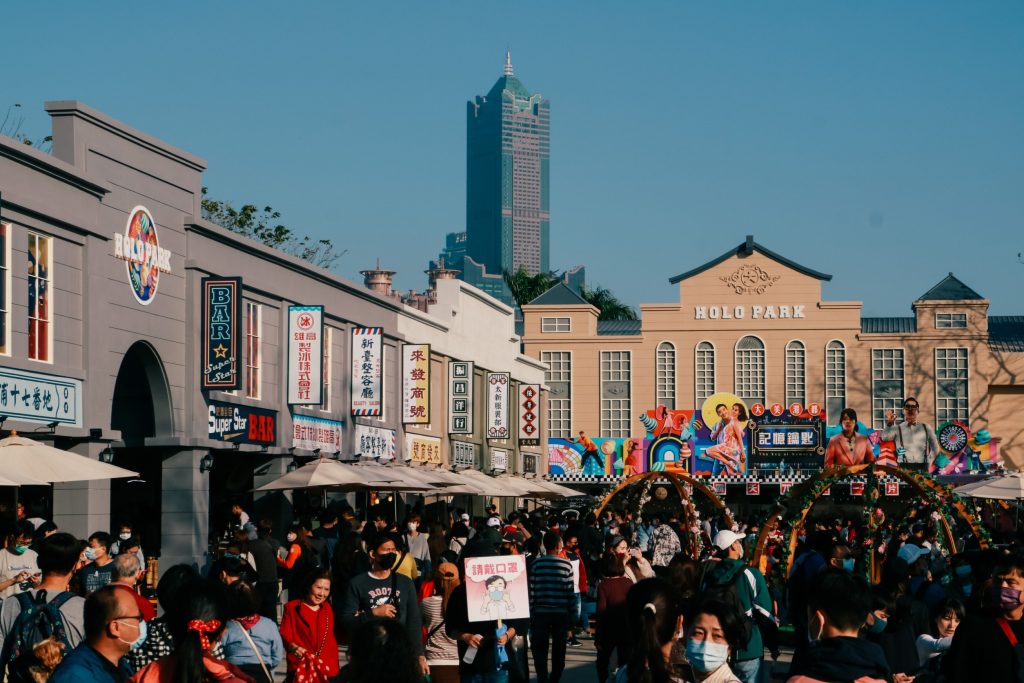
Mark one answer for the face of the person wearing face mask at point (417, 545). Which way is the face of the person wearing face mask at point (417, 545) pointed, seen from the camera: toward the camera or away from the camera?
toward the camera

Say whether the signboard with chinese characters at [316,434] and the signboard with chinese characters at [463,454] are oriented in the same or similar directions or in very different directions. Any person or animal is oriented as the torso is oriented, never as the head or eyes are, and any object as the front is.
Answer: same or similar directions

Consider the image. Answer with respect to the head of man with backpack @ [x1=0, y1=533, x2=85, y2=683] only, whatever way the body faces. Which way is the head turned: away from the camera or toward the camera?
away from the camera

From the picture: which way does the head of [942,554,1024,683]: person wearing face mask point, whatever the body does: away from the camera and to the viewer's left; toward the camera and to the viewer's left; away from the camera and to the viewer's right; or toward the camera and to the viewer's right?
toward the camera and to the viewer's left

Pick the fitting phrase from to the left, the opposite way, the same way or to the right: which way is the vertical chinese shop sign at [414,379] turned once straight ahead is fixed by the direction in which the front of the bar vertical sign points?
the same way

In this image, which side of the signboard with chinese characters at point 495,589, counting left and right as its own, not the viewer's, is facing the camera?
front

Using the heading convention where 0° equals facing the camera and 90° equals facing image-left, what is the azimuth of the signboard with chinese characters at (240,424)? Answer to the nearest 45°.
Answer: approximately 315°

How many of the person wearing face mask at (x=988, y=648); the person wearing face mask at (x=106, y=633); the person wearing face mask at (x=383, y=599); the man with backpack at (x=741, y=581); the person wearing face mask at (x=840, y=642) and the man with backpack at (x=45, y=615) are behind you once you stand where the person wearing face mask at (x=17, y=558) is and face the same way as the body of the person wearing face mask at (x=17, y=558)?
0

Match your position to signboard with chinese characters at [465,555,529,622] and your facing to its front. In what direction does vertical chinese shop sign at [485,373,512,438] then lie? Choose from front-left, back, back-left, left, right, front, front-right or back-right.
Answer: back

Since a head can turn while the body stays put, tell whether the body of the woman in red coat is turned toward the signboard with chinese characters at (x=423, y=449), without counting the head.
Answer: no

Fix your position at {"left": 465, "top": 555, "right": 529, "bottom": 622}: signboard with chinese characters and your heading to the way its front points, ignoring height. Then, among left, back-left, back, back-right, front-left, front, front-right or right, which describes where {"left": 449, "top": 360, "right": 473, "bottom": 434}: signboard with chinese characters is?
back

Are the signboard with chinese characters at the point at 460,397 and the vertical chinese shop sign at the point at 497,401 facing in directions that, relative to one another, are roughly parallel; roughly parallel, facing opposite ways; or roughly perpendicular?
roughly parallel
